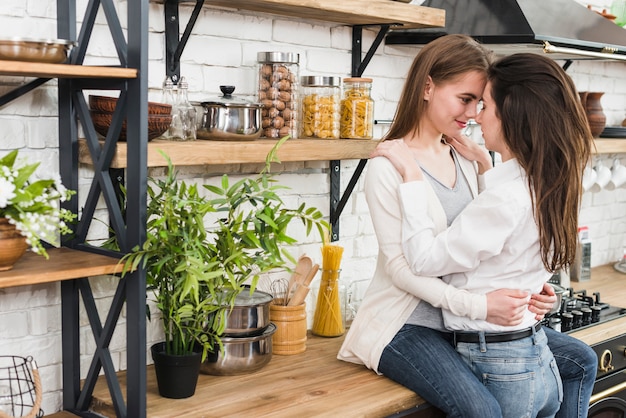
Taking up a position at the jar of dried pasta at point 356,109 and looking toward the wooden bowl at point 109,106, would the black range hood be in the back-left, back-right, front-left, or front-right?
back-left

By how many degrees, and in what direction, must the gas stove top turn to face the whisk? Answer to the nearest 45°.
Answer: approximately 90° to its right

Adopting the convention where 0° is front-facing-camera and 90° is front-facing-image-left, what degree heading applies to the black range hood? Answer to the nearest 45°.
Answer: approximately 315°

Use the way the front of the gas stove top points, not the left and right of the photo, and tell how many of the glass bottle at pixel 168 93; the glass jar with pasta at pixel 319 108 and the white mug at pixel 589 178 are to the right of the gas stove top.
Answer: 2

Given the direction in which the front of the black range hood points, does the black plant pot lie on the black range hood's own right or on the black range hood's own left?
on the black range hood's own right

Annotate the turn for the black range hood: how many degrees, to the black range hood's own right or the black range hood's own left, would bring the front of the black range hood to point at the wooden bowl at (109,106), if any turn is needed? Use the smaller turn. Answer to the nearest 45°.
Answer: approximately 90° to the black range hood's own right

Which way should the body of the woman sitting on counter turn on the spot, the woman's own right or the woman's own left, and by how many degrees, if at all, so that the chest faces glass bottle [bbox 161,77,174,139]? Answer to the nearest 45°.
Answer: approximately 90° to the woman's own right
